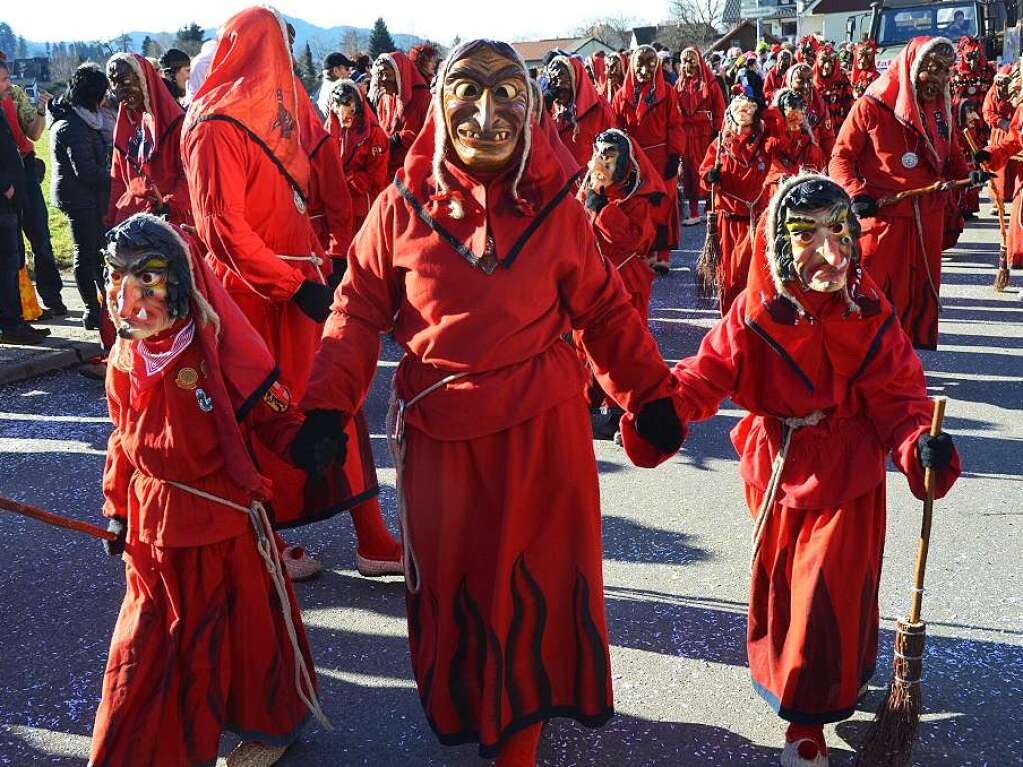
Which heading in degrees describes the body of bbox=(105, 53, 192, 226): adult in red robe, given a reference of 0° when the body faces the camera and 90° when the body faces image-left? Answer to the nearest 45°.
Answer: approximately 45°

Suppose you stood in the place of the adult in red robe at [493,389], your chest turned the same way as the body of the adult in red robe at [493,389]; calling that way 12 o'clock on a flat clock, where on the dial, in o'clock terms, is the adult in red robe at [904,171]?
the adult in red robe at [904,171] is roughly at 7 o'clock from the adult in red robe at [493,389].

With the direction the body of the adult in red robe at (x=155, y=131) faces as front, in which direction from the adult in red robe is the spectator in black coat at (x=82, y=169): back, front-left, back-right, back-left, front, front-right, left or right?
back-right

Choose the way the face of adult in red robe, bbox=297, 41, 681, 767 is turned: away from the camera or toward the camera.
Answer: toward the camera

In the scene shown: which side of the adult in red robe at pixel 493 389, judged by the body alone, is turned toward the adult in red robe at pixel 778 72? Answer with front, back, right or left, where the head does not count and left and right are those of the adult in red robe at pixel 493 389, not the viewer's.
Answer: back

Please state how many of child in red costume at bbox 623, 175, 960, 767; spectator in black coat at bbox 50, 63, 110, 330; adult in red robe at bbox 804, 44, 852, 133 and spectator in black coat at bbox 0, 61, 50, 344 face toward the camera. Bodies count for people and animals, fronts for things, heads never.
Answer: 2

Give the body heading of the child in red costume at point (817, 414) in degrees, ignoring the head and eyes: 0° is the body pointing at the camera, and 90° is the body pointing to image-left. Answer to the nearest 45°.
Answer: approximately 0°

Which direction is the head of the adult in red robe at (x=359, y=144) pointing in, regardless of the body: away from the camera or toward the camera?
toward the camera

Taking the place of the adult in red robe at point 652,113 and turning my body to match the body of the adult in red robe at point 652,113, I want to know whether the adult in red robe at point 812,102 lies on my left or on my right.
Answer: on my left

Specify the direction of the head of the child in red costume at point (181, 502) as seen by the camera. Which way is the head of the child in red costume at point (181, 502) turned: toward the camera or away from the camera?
toward the camera

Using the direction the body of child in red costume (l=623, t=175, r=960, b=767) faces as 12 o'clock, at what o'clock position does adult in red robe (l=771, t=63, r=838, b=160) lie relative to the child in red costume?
The adult in red robe is roughly at 6 o'clock from the child in red costume.

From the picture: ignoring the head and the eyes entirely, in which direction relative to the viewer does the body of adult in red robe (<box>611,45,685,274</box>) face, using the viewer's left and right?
facing the viewer

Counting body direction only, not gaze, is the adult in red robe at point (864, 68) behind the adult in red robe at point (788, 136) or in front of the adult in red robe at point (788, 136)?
behind
